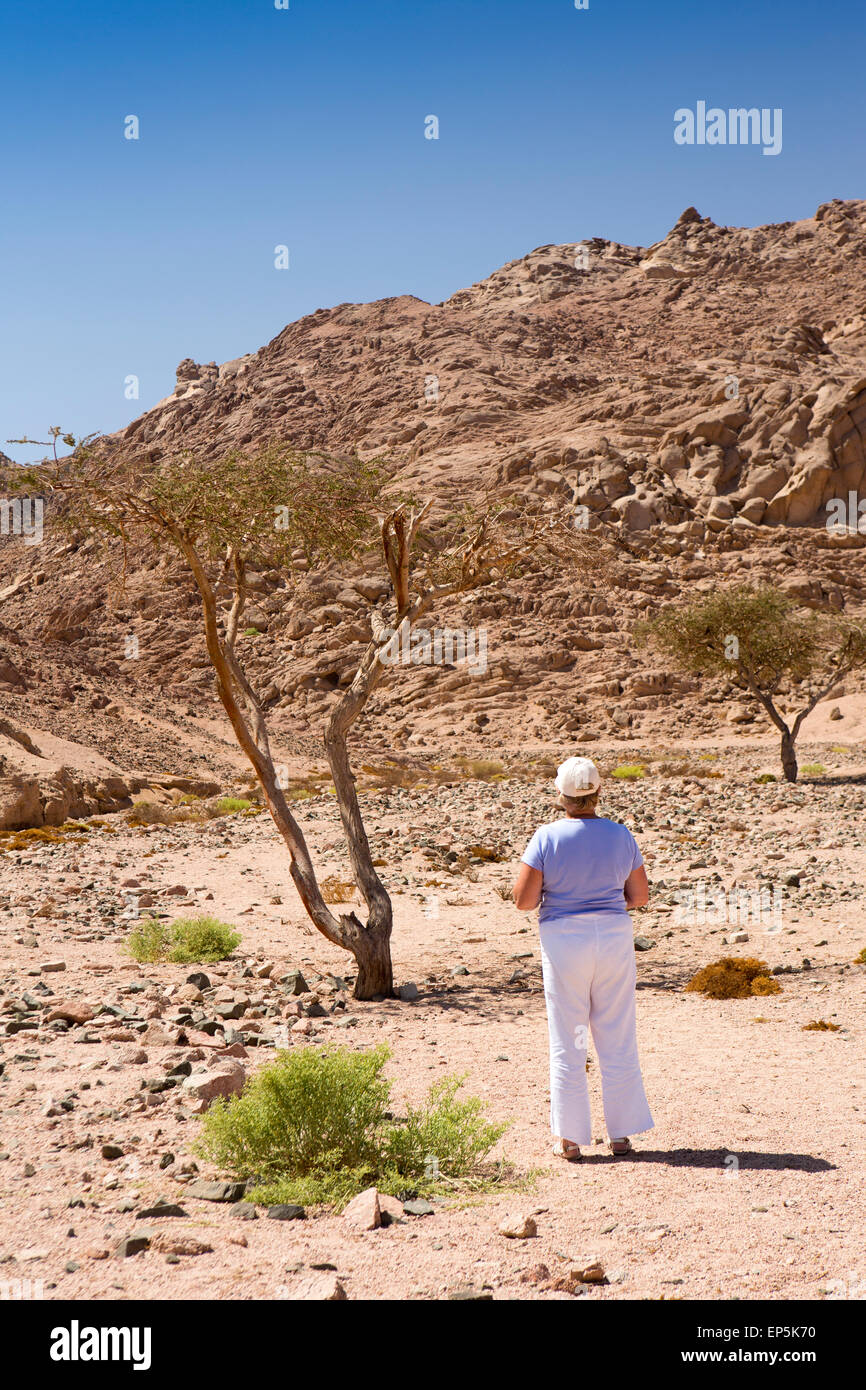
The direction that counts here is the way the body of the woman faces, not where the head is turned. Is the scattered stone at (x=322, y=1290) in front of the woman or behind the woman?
behind

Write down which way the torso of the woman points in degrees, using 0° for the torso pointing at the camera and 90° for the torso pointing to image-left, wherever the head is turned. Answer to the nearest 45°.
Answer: approximately 180°

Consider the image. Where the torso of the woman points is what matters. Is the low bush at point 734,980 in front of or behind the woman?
in front

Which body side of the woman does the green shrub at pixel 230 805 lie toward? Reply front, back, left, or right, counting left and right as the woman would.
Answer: front

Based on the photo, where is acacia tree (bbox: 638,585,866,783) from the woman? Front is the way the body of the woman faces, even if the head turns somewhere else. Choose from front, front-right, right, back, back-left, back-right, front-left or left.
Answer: front

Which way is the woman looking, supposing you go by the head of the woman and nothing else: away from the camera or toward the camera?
away from the camera

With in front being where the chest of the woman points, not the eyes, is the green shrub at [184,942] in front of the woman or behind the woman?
in front

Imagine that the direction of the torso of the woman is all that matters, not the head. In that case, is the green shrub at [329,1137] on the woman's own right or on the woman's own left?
on the woman's own left

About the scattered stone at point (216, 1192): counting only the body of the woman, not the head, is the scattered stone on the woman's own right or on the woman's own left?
on the woman's own left

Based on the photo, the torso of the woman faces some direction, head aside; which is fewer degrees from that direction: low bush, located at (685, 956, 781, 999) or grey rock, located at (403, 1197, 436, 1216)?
the low bush

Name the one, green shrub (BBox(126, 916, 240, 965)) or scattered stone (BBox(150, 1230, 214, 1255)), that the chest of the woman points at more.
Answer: the green shrub
